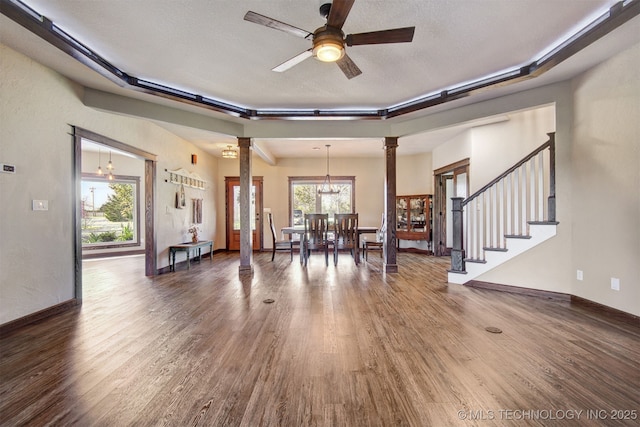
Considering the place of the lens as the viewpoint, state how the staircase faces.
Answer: facing to the left of the viewer

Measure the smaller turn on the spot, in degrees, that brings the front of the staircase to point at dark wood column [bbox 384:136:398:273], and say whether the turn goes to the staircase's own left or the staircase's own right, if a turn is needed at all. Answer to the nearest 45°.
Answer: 0° — it already faces it

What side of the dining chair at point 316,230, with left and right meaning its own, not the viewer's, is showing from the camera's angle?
back

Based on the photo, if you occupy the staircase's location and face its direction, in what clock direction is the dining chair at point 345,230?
The dining chair is roughly at 12 o'clock from the staircase.

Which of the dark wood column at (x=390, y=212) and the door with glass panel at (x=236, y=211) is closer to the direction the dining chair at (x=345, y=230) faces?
the door with glass panel

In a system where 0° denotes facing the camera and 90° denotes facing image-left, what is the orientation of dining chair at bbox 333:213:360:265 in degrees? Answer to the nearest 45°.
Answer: approximately 180°

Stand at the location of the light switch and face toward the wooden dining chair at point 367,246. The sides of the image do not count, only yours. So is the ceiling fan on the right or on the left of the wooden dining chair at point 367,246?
right

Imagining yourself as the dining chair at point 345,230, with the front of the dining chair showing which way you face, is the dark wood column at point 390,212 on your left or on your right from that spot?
on your right

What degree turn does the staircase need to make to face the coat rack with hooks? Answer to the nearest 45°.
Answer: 0° — it already faces it

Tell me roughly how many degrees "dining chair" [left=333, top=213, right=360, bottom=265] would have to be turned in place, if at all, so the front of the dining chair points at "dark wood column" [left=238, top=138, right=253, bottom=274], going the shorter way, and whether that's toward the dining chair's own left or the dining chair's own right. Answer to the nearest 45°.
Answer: approximately 90° to the dining chair's own left

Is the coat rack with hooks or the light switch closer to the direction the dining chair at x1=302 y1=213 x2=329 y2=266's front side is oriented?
the coat rack with hooks

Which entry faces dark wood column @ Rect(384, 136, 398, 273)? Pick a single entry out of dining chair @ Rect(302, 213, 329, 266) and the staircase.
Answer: the staircase

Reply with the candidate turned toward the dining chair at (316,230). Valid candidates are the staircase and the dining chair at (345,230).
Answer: the staircase

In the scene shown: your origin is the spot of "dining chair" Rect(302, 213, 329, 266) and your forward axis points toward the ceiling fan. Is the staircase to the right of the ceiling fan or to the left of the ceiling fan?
left

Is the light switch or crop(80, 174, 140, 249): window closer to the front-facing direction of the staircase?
the window
